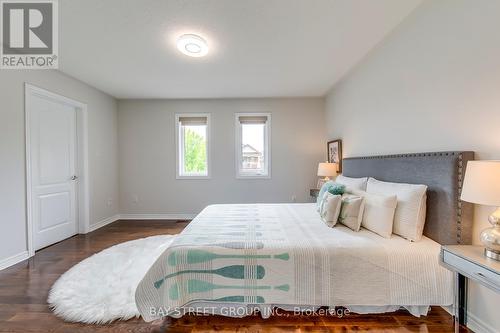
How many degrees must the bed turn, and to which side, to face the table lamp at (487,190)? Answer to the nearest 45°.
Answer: approximately 180°

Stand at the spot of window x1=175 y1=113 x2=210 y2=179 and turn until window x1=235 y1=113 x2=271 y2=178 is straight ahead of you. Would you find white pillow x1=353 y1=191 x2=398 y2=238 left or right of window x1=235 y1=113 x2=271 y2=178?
right

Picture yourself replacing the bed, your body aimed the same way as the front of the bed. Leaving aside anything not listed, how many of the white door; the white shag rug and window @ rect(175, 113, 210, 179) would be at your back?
0

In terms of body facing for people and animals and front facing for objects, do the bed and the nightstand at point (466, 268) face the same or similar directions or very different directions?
same or similar directions

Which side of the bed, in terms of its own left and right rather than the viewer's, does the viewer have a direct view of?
left

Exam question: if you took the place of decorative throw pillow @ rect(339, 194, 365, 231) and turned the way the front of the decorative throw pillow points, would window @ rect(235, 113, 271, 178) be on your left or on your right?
on your right

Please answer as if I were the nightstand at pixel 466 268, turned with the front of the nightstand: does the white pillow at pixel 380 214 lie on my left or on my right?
on my right

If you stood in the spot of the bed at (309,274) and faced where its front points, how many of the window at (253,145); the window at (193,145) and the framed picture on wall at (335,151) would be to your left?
0

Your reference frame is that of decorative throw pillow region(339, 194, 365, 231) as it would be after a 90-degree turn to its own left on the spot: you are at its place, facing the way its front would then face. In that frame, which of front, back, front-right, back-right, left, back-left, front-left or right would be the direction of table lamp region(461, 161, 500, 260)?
front

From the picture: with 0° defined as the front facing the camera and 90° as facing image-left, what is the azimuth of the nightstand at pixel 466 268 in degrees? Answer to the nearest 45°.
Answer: approximately 45°

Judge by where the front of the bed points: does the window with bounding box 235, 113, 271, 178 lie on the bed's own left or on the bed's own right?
on the bed's own right

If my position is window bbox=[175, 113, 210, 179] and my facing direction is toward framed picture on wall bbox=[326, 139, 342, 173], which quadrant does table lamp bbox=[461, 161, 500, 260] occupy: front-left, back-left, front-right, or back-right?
front-right

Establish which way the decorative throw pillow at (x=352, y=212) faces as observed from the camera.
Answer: facing the viewer and to the left of the viewer
